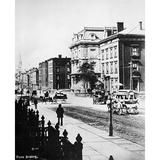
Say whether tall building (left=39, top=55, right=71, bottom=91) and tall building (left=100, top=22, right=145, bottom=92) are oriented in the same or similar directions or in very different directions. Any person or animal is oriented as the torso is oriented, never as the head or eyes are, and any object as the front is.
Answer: same or similar directions

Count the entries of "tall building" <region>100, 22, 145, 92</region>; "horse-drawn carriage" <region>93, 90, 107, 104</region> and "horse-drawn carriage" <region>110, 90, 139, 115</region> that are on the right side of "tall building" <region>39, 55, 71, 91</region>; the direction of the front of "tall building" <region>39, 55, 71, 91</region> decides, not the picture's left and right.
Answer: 0

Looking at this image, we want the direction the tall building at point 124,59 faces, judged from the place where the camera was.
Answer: facing the viewer and to the left of the viewer

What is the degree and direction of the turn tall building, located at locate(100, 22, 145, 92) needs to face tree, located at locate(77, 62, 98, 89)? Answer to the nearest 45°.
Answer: approximately 45° to its right

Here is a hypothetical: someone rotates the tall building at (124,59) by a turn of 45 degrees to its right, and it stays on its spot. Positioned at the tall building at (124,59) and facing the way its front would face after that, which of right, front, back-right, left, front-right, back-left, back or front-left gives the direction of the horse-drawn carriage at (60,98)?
front

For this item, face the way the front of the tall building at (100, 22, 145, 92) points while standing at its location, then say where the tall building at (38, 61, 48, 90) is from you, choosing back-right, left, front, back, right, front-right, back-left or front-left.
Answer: front-right
